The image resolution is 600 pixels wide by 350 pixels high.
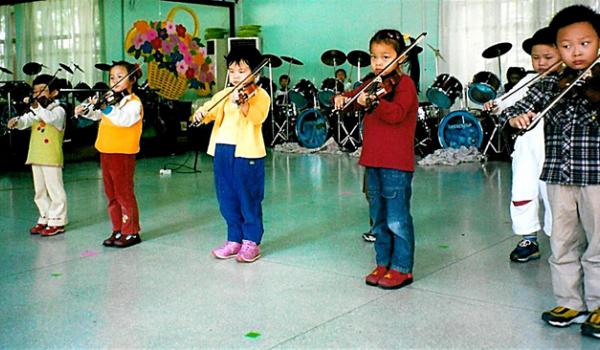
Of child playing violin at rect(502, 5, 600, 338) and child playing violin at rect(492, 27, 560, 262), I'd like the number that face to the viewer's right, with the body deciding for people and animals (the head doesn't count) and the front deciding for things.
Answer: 0

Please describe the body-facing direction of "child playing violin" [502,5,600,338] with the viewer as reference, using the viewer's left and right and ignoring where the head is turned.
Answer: facing the viewer and to the left of the viewer

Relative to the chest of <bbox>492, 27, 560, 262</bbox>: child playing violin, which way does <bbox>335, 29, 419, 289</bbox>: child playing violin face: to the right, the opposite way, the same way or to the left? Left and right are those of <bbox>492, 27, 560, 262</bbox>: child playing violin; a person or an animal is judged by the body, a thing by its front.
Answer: the same way

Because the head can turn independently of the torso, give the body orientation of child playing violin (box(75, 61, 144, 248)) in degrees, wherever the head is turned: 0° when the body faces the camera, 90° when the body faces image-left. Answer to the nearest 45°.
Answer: approximately 45°

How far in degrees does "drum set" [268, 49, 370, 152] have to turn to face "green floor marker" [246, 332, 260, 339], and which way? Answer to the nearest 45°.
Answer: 0° — it already faces it

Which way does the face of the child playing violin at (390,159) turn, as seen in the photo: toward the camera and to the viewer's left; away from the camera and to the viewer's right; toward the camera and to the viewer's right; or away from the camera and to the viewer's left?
toward the camera and to the viewer's left

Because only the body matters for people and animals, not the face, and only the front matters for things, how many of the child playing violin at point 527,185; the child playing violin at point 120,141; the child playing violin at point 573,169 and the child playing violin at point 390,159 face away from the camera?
0

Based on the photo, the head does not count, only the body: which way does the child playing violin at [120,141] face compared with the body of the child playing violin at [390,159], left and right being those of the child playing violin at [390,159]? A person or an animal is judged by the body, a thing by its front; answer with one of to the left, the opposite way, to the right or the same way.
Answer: the same way

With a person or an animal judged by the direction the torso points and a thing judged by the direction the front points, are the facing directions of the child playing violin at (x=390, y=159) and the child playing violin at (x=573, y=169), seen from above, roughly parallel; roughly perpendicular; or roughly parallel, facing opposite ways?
roughly parallel

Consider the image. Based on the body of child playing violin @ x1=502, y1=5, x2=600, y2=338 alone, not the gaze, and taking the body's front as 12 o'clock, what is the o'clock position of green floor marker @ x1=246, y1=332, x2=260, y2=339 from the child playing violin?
The green floor marker is roughly at 1 o'clock from the child playing violin.

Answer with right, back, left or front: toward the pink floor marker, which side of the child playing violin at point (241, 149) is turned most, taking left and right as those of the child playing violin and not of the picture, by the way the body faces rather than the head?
right

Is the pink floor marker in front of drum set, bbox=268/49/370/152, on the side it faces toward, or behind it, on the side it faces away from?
in front

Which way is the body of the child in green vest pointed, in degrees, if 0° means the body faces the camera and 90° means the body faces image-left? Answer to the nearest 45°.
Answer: approximately 45°

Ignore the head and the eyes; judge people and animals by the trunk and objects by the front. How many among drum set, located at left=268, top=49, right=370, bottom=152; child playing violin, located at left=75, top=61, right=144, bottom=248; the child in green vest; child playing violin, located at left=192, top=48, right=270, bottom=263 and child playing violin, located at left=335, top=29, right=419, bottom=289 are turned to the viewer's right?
0

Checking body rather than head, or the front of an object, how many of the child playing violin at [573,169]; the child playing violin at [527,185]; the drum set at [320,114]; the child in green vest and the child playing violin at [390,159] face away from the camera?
0

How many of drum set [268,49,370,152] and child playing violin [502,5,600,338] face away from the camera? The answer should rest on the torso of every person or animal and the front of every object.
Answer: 0
